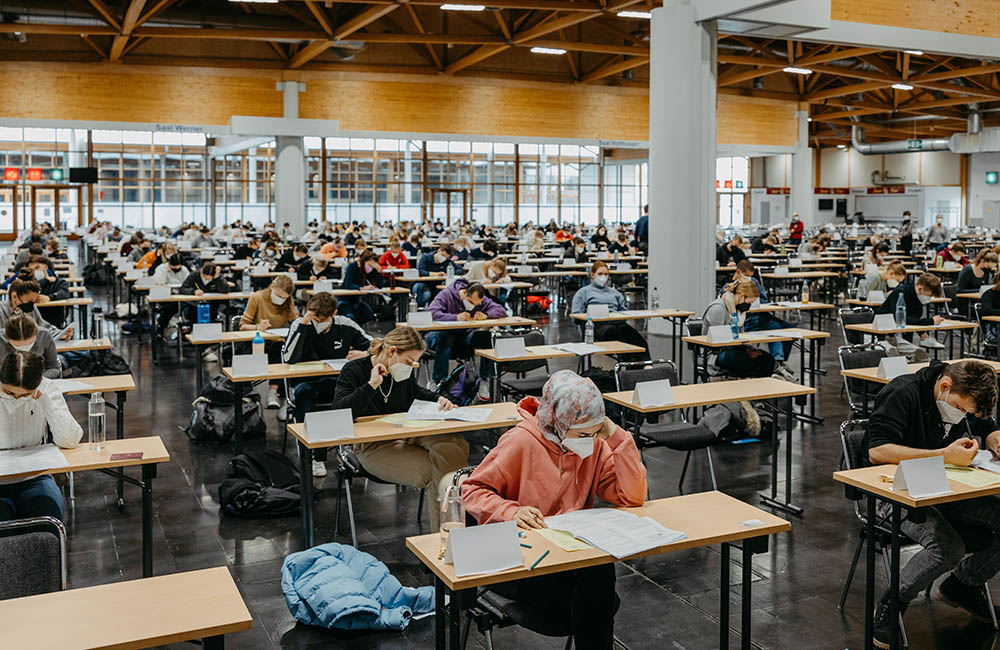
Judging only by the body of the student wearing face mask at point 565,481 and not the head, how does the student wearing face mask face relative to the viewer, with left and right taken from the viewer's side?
facing the viewer and to the right of the viewer

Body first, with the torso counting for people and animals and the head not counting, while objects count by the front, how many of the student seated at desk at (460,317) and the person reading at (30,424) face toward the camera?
2

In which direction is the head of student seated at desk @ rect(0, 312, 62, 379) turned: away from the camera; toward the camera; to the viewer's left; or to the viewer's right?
toward the camera

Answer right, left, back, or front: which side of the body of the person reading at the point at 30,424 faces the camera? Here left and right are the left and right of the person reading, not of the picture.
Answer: front

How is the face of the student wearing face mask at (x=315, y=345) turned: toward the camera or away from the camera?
toward the camera

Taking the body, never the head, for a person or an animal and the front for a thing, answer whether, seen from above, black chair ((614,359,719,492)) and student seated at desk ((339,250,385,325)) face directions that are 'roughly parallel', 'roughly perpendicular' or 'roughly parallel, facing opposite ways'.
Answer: roughly parallel

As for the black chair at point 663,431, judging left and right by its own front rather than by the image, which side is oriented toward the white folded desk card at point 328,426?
right

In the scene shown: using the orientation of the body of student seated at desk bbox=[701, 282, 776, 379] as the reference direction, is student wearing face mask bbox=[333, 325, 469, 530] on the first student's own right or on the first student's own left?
on the first student's own right

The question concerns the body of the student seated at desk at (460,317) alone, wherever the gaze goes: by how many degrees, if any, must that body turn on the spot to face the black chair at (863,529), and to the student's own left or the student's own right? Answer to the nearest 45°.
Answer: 0° — they already face it

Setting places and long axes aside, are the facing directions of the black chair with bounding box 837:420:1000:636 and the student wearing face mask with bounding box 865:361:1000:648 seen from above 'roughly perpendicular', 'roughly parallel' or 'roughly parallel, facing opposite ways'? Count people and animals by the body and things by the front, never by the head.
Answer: roughly parallel

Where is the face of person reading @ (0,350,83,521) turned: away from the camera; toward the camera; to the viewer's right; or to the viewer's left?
toward the camera

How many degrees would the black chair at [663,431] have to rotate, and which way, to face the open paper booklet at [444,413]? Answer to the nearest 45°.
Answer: approximately 90° to its right

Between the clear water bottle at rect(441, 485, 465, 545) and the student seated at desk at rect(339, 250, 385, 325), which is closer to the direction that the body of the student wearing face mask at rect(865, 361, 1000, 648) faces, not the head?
the clear water bottle
